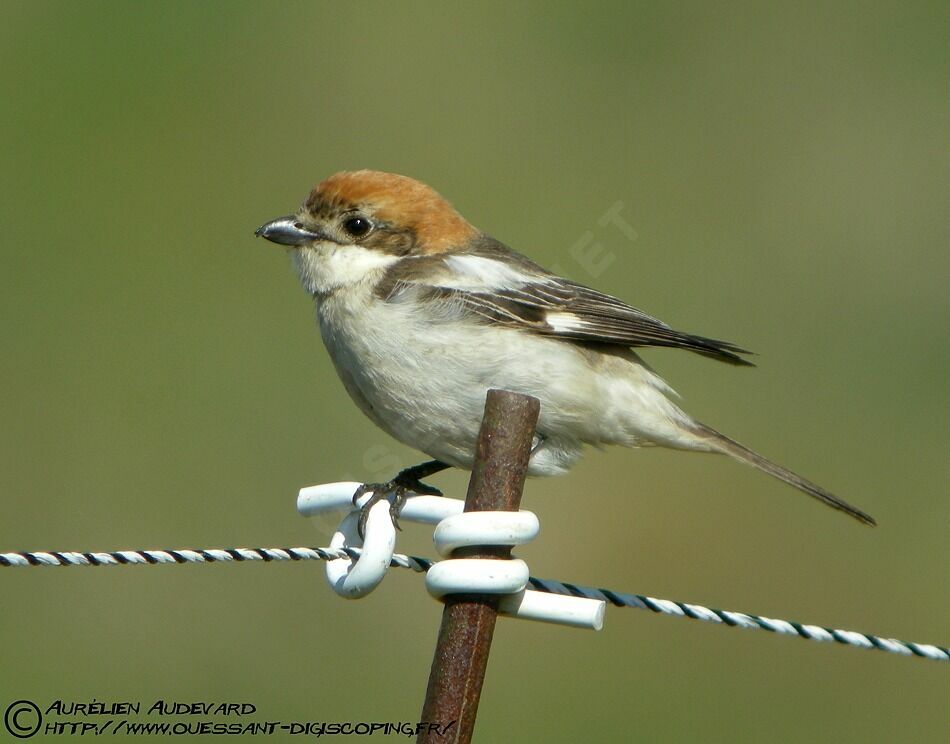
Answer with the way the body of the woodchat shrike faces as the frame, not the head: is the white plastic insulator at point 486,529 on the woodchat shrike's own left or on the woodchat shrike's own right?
on the woodchat shrike's own left

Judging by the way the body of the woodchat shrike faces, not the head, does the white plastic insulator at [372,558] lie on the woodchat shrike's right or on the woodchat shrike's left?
on the woodchat shrike's left

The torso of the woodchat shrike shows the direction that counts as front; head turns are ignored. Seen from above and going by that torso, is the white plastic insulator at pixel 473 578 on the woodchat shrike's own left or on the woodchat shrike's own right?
on the woodchat shrike's own left

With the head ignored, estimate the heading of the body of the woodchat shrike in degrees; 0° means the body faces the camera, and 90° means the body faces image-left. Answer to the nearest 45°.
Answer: approximately 90°

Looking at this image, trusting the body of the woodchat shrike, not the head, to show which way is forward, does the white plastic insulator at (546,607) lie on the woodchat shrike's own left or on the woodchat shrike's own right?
on the woodchat shrike's own left
